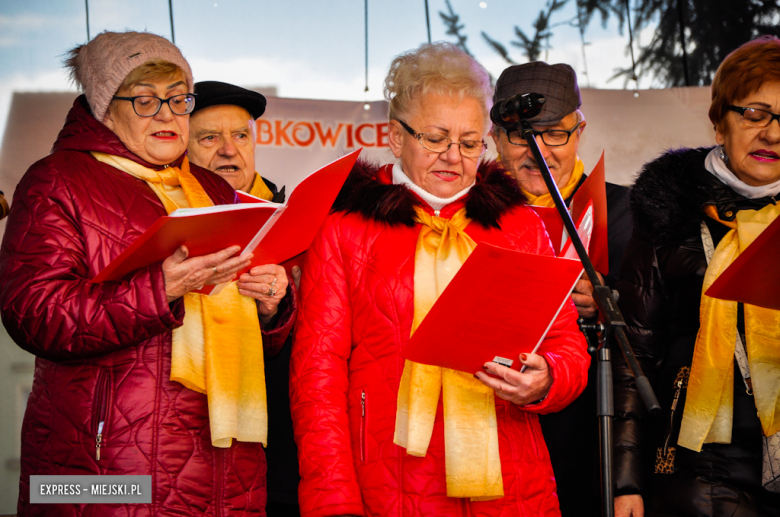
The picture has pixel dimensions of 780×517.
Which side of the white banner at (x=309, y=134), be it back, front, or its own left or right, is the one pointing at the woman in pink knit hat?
front

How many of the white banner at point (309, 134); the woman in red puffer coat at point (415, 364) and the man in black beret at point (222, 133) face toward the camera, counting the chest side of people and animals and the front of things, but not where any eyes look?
3

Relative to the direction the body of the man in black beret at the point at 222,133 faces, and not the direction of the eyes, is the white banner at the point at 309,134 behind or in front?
behind

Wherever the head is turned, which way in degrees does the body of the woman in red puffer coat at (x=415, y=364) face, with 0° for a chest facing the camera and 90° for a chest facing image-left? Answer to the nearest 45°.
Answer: approximately 0°

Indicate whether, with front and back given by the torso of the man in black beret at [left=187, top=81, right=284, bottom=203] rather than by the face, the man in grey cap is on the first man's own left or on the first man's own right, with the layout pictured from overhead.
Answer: on the first man's own left

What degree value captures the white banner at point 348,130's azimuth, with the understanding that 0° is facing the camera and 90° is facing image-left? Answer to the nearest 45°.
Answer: approximately 0°
